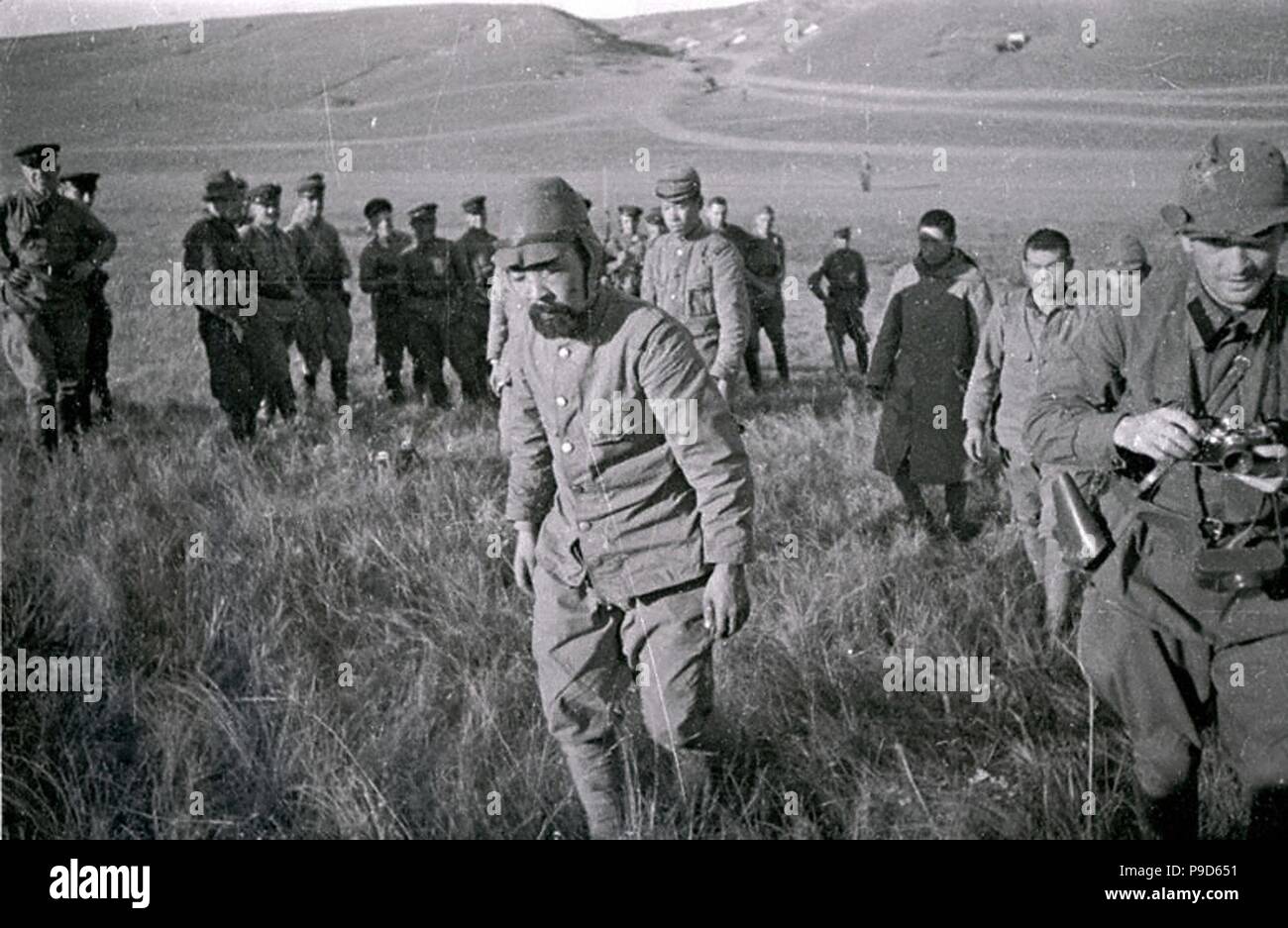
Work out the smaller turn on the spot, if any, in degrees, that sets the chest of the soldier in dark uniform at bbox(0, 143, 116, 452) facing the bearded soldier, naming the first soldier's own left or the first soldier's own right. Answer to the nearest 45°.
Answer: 0° — they already face them

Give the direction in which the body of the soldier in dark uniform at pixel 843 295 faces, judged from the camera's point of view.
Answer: toward the camera

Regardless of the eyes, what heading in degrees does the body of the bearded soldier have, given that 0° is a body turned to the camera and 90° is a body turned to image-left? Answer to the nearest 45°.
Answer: approximately 45°

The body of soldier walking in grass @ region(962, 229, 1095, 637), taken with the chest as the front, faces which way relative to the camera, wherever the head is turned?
toward the camera

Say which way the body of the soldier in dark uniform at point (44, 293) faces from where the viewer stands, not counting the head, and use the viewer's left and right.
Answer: facing the viewer

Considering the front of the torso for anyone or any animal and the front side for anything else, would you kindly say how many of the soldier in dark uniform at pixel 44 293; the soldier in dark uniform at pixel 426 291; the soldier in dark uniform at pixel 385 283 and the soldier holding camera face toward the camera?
4

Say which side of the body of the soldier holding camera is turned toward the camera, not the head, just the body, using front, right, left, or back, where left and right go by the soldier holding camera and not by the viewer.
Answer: front

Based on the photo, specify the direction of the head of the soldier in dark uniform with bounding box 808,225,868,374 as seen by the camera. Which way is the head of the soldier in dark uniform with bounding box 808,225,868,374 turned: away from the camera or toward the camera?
toward the camera

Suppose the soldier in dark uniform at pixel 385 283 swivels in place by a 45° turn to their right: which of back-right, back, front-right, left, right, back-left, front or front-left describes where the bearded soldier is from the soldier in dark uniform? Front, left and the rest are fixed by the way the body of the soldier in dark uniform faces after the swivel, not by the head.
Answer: front-left

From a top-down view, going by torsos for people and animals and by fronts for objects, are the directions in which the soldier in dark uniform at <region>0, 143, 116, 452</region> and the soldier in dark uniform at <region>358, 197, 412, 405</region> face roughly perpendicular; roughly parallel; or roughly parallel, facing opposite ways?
roughly parallel
